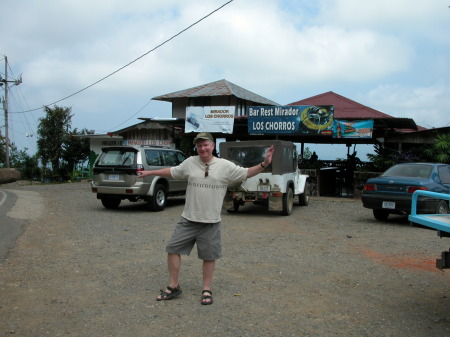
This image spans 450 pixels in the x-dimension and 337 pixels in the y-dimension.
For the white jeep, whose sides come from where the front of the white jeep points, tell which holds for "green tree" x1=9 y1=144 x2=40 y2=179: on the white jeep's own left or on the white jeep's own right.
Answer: on the white jeep's own left

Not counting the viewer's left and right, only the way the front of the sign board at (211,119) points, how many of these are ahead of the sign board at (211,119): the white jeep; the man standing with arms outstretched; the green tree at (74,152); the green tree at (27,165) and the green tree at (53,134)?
2

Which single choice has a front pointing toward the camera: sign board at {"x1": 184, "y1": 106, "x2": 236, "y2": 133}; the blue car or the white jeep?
the sign board

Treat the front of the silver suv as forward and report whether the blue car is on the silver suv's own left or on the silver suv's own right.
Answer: on the silver suv's own right

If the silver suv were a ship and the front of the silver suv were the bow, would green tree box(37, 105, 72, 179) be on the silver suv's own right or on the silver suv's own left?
on the silver suv's own left

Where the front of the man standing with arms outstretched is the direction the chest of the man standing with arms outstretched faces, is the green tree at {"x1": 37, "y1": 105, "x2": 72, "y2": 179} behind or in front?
behind

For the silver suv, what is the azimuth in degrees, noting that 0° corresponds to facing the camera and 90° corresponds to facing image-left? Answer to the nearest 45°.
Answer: approximately 225°

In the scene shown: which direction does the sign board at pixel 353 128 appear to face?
toward the camera

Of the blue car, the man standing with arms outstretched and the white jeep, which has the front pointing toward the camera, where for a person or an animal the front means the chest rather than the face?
the man standing with arms outstretched

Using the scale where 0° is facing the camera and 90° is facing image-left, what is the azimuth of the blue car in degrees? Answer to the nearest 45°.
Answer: approximately 225°

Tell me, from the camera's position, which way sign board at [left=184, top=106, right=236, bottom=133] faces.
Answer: facing the viewer

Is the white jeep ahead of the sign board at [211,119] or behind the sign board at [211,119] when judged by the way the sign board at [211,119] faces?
ahead
